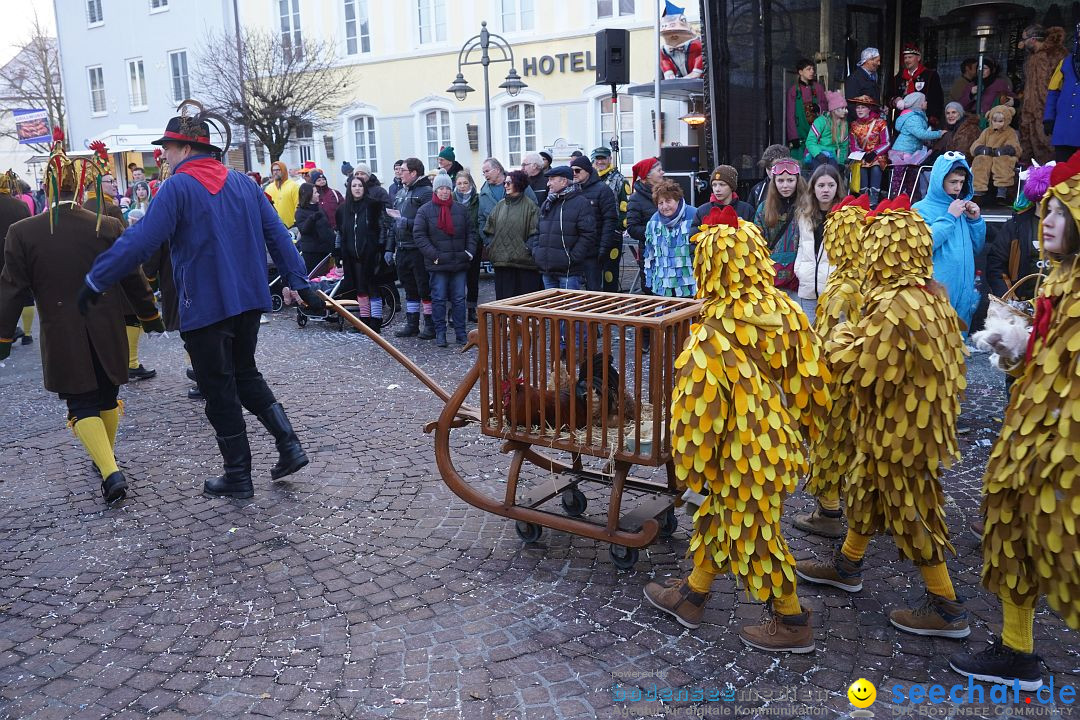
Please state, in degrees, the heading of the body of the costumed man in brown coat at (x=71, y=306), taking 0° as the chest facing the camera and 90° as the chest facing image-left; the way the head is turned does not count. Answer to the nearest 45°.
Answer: approximately 180°

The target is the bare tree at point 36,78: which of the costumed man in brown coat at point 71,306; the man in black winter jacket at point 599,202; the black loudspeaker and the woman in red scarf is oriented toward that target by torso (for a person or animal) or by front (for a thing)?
the costumed man in brown coat

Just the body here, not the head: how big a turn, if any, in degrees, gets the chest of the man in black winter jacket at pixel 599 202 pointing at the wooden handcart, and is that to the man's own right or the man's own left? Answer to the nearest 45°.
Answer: approximately 45° to the man's own left

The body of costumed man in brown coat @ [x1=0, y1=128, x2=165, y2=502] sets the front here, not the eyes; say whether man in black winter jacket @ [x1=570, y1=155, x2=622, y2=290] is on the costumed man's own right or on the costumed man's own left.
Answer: on the costumed man's own right

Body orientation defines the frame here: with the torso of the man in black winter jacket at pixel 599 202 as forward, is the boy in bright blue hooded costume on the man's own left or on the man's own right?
on the man's own left

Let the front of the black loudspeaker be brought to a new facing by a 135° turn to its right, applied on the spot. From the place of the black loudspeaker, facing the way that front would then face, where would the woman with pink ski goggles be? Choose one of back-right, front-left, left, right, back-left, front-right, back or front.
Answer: back-left

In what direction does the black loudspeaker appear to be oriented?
toward the camera

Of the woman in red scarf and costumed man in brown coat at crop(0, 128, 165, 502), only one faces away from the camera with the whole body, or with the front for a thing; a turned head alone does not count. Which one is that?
the costumed man in brown coat

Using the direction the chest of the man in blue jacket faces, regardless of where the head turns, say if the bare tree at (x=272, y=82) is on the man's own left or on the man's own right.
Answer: on the man's own right

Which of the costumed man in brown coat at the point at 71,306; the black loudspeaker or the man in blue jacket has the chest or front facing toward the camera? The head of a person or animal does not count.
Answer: the black loudspeaker

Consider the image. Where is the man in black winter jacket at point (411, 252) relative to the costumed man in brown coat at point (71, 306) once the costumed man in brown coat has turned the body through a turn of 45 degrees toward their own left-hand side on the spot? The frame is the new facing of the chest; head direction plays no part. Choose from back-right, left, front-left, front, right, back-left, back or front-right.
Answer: right
